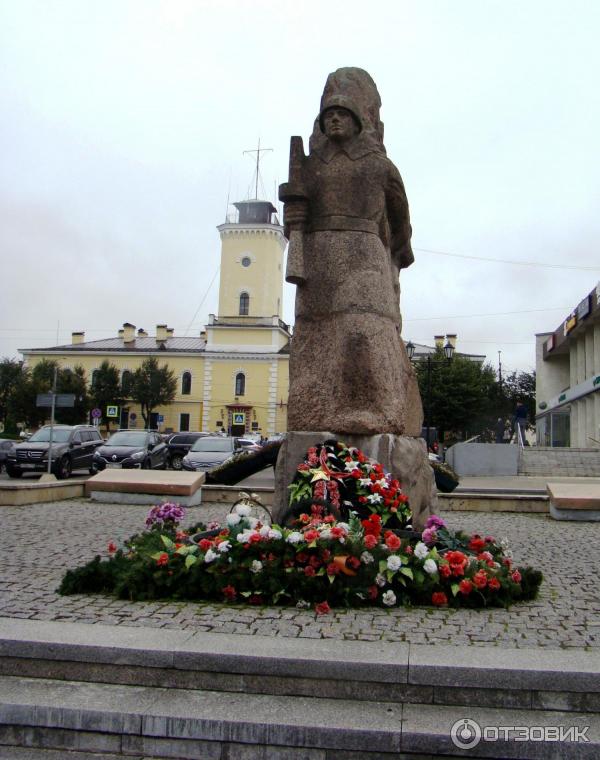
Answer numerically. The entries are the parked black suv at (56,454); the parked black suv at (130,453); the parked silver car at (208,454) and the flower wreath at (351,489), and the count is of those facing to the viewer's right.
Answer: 0

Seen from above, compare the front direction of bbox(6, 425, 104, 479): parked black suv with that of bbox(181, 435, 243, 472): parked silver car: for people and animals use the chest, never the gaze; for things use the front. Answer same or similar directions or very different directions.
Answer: same or similar directions

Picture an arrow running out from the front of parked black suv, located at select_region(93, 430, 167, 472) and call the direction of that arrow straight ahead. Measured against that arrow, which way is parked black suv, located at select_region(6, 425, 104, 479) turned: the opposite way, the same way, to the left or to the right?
the same way

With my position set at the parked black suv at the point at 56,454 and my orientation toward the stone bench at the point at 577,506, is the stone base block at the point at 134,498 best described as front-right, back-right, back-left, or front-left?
front-right

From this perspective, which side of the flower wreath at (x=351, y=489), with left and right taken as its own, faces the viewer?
front

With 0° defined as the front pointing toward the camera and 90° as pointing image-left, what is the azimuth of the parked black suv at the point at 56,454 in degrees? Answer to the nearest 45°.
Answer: approximately 45°

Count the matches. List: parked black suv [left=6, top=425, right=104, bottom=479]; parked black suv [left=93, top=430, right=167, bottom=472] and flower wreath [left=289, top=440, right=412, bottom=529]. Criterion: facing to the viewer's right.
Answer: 0

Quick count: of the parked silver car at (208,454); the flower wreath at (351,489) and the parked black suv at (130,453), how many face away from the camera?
0

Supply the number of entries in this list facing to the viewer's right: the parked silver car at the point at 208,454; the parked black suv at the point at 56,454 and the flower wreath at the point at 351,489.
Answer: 0

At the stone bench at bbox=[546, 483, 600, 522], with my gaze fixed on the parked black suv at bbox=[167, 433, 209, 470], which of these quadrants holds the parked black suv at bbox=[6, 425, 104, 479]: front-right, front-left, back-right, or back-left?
front-left

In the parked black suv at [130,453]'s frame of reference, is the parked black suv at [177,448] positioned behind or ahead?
behind

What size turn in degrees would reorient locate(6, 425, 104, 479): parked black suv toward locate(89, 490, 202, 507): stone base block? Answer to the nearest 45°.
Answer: approximately 45° to its left

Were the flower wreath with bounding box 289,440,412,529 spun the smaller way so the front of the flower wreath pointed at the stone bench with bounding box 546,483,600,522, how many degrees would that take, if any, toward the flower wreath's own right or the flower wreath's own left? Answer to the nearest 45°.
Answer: approximately 135° to the flower wreath's own left

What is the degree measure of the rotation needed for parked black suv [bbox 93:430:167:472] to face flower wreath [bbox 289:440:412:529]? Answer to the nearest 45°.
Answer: approximately 45° to its left

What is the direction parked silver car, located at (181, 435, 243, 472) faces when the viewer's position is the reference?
facing the viewer and to the left of the viewer
